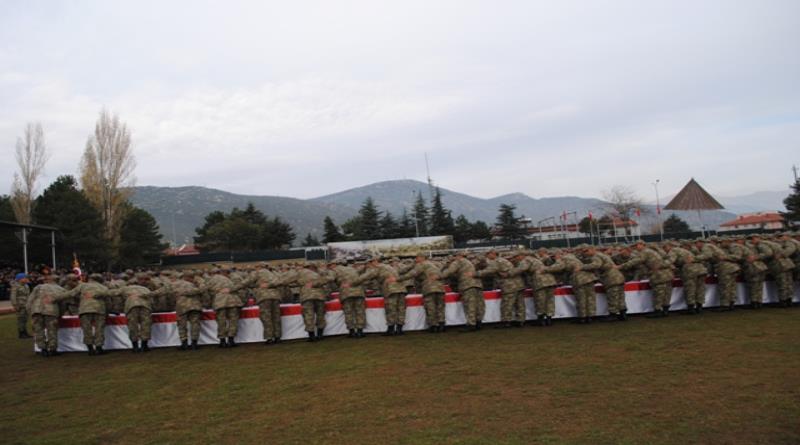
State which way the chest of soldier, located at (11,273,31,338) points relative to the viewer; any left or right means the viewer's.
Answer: facing to the right of the viewer

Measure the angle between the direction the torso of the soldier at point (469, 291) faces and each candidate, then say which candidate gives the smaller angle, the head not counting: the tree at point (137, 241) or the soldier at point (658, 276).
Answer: the tree

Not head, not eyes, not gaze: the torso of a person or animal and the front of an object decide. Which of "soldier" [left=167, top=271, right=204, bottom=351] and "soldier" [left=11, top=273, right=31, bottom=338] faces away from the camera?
"soldier" [left=167, top=271, right=204, bottom=351]

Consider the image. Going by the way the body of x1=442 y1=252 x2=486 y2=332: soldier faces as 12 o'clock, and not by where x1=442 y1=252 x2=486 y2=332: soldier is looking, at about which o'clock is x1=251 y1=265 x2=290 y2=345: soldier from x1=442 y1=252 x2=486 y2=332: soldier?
x1=251 y1=265 x2=290 y2=345: soldier is roughly at 10 o'clock from x1=442 y1=252 x2=486 y2=332: soldier.

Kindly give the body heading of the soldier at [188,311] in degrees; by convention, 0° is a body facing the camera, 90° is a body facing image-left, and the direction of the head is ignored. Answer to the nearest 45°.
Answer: approximately 180°

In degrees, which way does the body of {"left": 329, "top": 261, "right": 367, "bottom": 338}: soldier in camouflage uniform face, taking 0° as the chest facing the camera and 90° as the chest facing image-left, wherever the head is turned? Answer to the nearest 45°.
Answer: approximately 135°

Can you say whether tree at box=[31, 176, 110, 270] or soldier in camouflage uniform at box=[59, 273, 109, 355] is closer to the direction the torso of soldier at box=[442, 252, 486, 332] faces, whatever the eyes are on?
the tree

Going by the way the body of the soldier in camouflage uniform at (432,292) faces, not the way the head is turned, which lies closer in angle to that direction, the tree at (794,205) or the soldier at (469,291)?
the tree

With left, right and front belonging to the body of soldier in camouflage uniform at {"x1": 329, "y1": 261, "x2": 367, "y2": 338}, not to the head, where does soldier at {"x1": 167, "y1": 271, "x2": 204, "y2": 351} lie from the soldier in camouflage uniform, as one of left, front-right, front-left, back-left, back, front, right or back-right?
front-left

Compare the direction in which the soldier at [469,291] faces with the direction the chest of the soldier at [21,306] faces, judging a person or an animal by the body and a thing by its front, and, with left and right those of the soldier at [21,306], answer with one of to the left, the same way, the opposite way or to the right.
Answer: to the left

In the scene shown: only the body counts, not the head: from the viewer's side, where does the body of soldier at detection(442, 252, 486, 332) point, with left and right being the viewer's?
facing away from the viewer and to the left of the viewer

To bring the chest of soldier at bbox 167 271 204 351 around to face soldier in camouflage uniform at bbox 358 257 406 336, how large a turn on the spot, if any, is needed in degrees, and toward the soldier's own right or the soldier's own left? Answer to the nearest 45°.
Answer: approximately 90° to the soldier's own right

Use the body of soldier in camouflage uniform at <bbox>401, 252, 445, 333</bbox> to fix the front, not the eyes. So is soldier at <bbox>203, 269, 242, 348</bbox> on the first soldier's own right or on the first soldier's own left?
on the first soldier's own left

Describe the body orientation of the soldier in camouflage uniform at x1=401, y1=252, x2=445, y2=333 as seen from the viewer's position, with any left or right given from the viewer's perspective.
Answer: facing away from the viewer and to the left of the viewer
